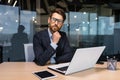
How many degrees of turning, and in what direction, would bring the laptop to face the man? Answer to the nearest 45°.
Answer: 0° — it already faces them

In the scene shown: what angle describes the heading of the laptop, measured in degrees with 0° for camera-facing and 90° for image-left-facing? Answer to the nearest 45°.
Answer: approximately 135°

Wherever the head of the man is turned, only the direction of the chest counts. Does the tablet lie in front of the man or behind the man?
in front

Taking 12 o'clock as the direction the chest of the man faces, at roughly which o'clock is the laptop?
The laptop is roughly at 11 o'clock from the man.
